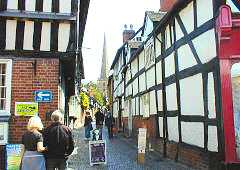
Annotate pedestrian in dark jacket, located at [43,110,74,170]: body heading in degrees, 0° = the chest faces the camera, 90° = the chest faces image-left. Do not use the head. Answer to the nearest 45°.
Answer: approximately 180°

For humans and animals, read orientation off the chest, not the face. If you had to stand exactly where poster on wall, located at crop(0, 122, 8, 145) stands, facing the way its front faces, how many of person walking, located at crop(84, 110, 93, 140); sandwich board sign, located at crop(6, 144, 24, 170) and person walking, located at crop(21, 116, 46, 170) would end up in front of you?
2

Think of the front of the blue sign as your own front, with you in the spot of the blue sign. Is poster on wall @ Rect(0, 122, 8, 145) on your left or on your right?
on your right

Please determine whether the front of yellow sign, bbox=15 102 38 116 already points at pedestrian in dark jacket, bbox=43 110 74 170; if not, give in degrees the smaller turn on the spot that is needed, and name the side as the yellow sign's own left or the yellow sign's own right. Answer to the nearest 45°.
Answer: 0° — it already faces them
